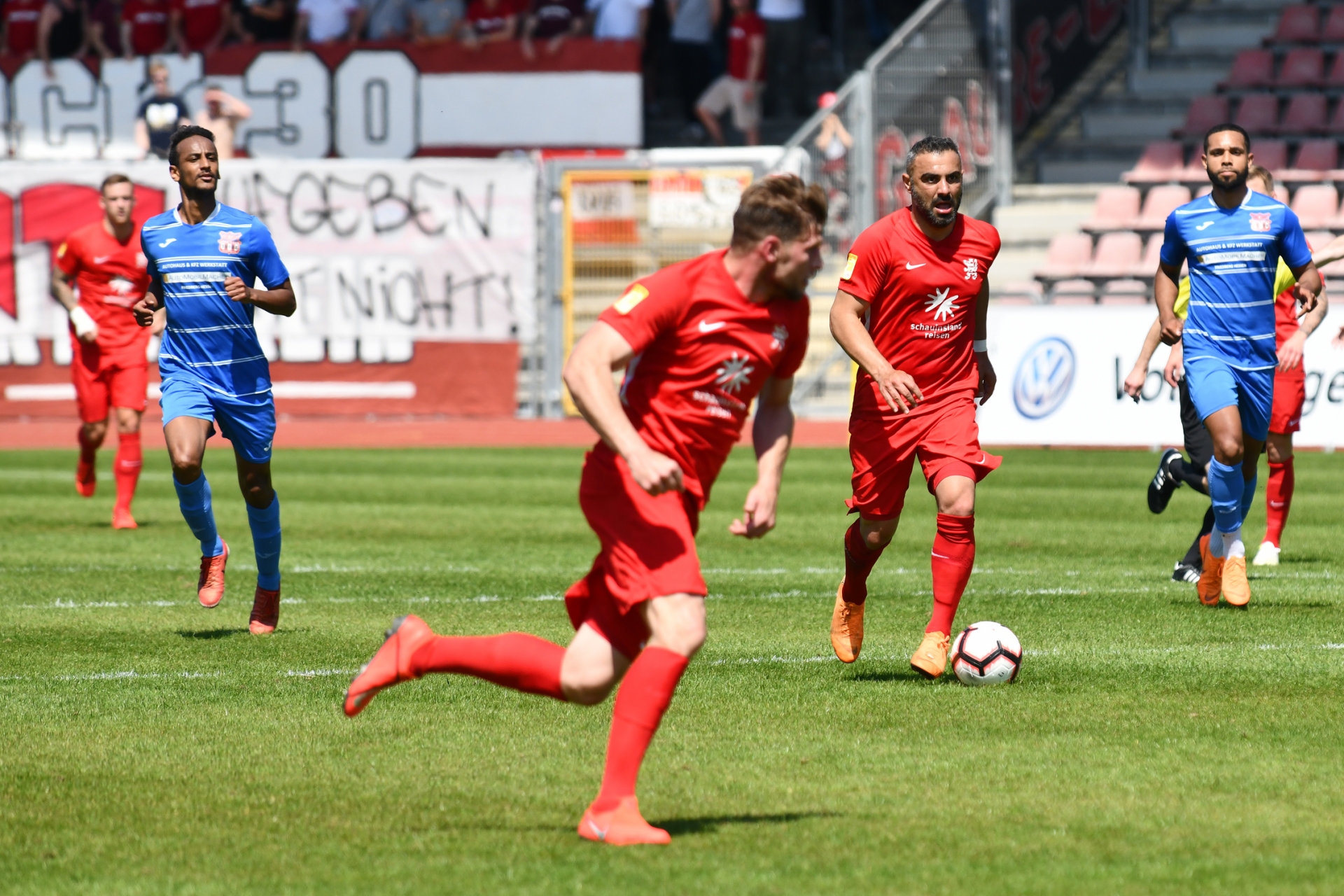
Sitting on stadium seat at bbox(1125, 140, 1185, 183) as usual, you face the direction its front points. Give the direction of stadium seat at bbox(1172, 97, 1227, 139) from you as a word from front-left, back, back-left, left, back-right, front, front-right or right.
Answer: back

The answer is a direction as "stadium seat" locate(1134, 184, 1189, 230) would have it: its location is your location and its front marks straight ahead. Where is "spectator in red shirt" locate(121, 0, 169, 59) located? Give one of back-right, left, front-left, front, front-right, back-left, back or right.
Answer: front-right

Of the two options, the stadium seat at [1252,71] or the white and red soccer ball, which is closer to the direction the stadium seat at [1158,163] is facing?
the white and red soccer ball

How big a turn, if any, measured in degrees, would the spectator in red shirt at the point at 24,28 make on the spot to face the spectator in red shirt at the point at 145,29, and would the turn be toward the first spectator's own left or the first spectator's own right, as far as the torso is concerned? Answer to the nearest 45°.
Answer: approximately 45° to the first spectator's own left

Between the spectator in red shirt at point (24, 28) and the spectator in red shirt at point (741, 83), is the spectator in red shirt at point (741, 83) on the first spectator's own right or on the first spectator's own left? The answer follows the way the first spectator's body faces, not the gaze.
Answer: on the first spectator's own left

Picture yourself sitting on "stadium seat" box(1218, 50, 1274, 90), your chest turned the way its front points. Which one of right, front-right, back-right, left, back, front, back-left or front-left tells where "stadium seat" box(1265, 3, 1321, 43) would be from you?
back

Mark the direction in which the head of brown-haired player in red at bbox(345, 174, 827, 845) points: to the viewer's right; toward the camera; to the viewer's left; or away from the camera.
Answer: to the viewer's right
